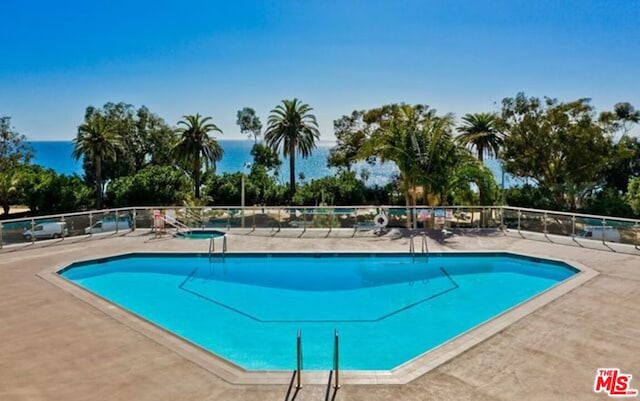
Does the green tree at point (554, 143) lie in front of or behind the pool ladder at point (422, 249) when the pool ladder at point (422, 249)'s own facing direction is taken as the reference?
behind

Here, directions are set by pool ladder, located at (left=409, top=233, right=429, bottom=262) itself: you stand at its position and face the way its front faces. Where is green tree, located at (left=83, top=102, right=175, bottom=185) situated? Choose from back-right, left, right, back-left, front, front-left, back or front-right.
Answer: back-right

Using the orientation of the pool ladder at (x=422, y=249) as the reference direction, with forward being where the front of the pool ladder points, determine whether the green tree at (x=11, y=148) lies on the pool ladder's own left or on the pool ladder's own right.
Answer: on the pool ladder's own right

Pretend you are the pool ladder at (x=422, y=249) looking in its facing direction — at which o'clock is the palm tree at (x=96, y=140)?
The palm tree is roughly at 4 o'clock from the pool ladder.

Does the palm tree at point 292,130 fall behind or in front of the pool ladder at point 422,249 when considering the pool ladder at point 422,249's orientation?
behind

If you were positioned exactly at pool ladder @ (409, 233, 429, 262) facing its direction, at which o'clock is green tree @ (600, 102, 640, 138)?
The green tree is roughly at 7 o'clock from the pool ladder.

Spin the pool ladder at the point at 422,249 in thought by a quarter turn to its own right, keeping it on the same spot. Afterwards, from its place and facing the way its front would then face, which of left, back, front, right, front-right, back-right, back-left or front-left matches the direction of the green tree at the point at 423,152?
right

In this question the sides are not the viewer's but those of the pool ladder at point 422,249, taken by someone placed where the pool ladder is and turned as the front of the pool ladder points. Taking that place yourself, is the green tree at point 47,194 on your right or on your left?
on your right

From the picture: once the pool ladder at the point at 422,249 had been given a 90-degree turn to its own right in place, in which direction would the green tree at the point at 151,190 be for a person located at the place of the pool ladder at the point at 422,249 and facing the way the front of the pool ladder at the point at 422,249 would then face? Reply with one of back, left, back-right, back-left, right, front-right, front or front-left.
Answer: front-right

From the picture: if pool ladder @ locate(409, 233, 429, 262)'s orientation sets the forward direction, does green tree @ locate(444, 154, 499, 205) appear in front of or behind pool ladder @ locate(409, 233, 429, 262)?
behind

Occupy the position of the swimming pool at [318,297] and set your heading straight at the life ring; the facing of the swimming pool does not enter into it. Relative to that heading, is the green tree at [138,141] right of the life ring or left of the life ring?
left

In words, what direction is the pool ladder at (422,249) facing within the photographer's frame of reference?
facing the viewer

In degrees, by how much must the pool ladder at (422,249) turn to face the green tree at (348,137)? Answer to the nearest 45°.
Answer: approximately 180°
